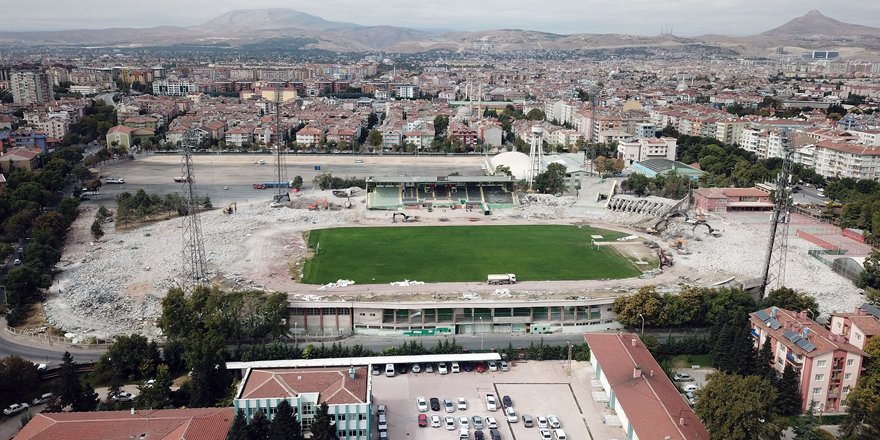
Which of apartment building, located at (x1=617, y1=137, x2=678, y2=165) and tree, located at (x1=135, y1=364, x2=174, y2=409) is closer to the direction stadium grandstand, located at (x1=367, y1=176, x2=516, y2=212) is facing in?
the tree

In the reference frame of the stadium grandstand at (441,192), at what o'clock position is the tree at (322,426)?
The tree is roughly at 12 o'clock from the stadium grandstand.

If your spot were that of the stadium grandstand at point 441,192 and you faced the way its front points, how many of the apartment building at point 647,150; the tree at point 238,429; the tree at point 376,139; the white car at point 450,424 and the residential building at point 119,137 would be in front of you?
2

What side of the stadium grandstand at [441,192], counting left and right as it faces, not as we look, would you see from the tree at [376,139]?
back

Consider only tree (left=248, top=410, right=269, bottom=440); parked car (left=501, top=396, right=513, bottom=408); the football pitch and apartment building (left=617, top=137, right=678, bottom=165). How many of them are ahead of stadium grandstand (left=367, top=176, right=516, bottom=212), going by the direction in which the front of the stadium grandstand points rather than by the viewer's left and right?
3

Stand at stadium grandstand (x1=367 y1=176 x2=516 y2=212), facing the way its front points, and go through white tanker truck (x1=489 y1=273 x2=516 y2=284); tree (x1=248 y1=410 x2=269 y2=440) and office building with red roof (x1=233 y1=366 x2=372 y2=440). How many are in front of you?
3

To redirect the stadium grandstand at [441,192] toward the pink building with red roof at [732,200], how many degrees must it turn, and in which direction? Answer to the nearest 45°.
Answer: approximately 90° to its left

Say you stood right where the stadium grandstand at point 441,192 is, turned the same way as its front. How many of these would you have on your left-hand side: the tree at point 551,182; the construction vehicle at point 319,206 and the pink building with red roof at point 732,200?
2

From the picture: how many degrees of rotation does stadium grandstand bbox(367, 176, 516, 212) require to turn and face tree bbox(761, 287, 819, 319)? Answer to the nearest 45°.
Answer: approximately 45° to its left

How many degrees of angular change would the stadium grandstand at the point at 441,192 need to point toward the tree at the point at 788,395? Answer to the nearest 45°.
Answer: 0° — it already faces it

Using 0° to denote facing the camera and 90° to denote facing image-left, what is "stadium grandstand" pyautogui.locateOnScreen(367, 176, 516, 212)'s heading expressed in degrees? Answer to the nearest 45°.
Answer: approximately 0°

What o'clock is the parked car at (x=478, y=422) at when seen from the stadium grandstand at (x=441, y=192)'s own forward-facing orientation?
The parked car is roughly at 12 o'clock from the stadium grandstand.
